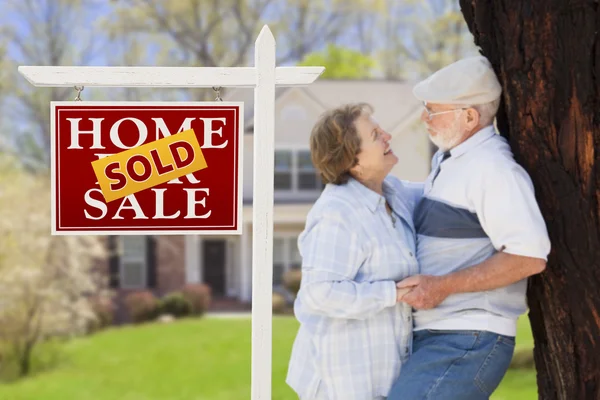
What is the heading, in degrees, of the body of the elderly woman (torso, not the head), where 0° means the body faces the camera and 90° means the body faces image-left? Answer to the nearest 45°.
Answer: approximately 270°

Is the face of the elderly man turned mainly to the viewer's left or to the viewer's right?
to the viewer's left

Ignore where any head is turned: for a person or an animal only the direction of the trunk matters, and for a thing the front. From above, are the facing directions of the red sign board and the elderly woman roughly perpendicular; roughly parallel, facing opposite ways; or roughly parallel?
roughly perpendicular

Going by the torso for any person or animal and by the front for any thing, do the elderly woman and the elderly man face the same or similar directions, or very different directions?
very different directions

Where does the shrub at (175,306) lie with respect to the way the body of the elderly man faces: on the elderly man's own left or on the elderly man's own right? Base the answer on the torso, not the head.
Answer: on the elderly man's own right

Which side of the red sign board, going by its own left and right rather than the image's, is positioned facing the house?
back

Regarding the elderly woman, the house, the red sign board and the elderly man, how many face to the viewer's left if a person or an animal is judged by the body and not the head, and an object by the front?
1

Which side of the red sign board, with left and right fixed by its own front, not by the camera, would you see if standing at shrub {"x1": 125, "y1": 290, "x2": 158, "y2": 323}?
back

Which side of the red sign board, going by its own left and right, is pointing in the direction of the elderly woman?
left

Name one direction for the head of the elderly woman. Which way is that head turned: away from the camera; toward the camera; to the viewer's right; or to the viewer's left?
to the viewer's right

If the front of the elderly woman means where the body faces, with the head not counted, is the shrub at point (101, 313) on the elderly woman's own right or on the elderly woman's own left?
on the elderly woman's own left

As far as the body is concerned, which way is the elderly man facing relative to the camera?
to the viewer's left

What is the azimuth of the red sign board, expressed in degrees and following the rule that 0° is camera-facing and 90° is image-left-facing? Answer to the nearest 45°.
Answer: approximately 0°

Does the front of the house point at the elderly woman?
yes
